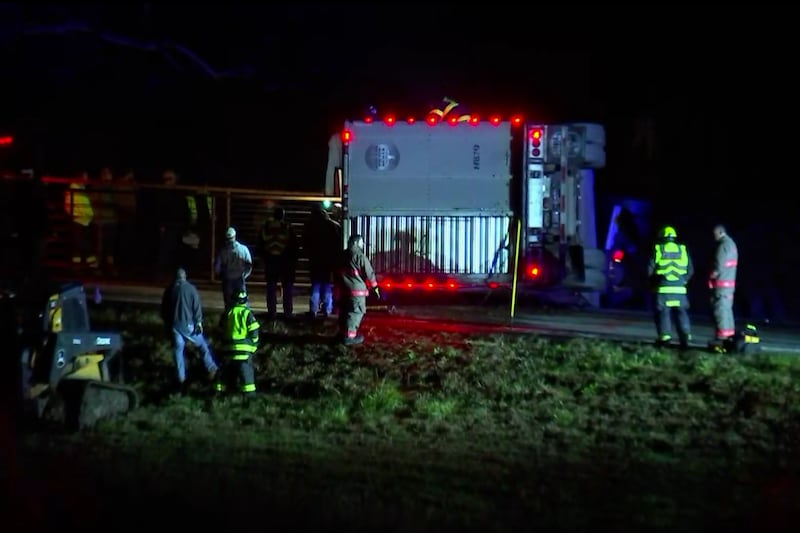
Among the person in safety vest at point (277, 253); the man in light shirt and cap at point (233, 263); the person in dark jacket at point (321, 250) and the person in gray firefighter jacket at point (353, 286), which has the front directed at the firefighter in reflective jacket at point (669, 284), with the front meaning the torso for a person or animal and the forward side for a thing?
the person in gray firefighter jacket at point (353, 286)

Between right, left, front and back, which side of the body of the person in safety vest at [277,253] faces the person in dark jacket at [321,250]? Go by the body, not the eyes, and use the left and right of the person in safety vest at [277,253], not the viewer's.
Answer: right

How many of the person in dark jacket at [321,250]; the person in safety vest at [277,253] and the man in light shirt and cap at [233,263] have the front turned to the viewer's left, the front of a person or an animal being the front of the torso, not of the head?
0

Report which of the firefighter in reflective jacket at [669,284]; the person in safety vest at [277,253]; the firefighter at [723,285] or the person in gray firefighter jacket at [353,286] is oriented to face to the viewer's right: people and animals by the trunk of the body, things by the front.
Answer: the person in gray firefighter jacket at [353,286]

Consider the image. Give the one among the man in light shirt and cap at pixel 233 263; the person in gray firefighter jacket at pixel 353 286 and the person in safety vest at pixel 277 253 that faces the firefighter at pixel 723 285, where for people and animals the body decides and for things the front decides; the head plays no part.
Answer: the person in gray firefighter jacket at pixel 353 286

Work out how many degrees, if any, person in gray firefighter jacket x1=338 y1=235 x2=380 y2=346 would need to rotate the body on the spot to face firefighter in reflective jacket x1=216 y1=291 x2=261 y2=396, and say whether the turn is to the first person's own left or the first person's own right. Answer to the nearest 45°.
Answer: approximately 135° to the first person's own right

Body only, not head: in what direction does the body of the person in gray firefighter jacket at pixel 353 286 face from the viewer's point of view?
to the viewer's right

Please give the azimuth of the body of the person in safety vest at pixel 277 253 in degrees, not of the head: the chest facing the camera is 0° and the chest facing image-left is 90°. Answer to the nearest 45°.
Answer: approximately 180°

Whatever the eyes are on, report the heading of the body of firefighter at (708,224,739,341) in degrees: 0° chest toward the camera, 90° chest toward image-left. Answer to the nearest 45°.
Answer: approximately 90°

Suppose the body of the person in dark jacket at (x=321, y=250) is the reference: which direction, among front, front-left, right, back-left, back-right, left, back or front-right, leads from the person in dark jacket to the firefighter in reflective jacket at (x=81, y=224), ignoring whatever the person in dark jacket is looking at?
front-left

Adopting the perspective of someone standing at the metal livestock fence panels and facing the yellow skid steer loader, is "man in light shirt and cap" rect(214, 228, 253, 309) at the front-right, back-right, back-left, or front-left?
front-left

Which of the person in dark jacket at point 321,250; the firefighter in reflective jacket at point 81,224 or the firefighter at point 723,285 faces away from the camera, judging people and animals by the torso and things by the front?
the person in dark jacket

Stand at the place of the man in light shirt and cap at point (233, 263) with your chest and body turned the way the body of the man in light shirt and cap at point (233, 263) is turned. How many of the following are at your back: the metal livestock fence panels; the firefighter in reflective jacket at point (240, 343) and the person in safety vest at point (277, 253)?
1

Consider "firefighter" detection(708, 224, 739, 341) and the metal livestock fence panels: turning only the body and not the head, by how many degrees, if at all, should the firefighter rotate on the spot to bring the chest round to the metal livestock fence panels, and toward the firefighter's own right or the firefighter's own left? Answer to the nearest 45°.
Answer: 0° — they already face it

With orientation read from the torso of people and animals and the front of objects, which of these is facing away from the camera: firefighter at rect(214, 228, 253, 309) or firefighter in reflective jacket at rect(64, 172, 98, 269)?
the firefighter
